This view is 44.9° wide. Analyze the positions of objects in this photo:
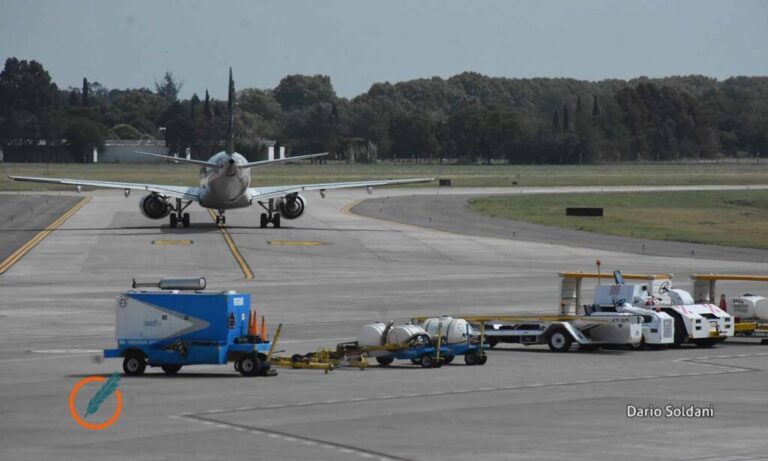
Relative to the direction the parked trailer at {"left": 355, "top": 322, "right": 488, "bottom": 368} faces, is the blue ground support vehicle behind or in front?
behind

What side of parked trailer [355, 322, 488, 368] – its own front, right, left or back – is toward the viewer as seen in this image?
right

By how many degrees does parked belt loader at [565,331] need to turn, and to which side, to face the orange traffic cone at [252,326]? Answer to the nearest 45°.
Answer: approximately 45° to its left
